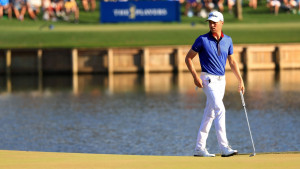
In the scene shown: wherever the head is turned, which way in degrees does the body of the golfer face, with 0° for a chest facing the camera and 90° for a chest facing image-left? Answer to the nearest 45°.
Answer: approximately 315°
